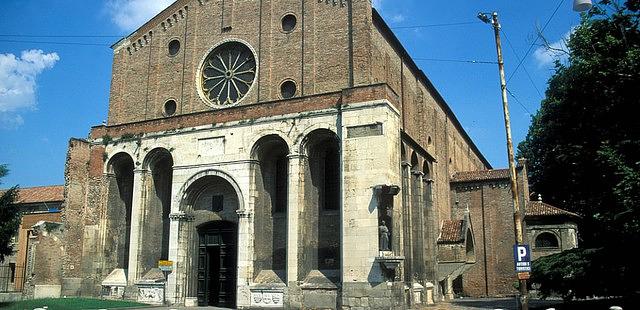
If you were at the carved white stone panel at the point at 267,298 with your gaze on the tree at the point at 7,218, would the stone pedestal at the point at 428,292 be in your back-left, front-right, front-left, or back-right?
back-right

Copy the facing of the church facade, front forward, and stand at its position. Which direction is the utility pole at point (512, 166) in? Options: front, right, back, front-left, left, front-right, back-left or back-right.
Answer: left

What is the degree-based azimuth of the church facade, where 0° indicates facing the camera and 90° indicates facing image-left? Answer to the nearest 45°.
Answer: approximately 45°

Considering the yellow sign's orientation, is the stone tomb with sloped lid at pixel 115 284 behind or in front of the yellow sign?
behind

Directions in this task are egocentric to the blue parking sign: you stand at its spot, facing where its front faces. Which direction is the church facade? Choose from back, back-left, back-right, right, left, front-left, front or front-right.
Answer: back-right

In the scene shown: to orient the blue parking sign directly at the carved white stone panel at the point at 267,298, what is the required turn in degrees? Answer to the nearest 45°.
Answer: approximately 135° to its right

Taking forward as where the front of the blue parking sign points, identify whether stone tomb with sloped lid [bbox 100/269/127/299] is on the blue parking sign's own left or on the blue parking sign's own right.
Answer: on the blue parking sign's own right

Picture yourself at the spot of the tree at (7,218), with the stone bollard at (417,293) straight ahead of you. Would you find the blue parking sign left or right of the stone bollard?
right

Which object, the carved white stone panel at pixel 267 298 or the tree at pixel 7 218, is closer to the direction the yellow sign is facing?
the carved white stone panel

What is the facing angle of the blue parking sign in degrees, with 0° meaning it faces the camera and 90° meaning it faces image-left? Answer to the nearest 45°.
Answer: approximately 0°

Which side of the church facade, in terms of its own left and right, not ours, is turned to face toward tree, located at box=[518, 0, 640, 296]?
left

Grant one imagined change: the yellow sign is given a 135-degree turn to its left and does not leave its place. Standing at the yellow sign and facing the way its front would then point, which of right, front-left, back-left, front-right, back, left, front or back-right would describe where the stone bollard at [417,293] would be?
front-right
